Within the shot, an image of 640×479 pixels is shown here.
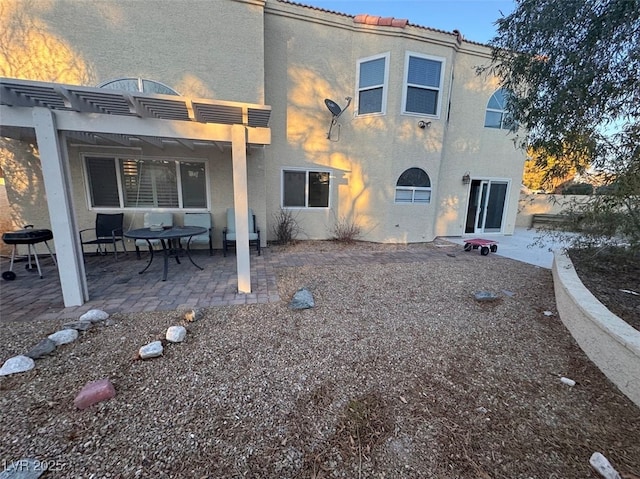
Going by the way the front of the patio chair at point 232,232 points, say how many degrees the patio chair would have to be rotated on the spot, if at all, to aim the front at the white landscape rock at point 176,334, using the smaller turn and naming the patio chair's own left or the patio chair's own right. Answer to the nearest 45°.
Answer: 0° — it already faces it

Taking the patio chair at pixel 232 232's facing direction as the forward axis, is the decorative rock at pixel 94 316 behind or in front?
in front

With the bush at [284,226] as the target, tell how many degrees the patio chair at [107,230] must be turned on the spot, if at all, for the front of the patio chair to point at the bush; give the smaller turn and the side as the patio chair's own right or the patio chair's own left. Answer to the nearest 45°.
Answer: approximately 135° to the patio chair's own left

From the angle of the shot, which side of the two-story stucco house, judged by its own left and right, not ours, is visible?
back

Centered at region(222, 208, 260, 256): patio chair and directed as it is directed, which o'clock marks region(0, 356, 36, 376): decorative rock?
The decorative rock is roughly at 1 o'clock from the patio chair.

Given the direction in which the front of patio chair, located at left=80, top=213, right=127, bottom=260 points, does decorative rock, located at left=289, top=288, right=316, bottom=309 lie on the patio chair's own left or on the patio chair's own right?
on the patio chair's own left

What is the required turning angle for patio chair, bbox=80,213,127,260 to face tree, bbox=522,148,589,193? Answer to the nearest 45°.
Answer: approximately 90° to its left

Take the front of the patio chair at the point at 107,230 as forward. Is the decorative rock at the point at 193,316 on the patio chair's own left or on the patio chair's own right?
on the patio chair's own left

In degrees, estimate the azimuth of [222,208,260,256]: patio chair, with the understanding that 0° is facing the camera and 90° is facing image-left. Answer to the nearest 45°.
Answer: approximately 0°
